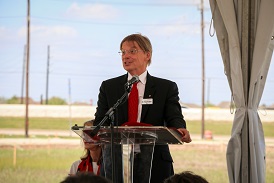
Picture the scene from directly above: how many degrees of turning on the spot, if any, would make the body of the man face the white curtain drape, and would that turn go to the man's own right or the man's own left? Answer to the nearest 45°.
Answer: approximately 135° to the man's own left

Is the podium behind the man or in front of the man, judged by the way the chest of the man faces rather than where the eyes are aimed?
in front

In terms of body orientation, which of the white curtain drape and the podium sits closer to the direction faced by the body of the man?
the podium
